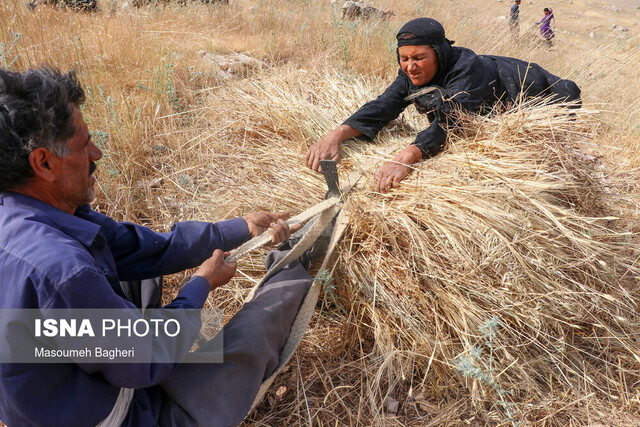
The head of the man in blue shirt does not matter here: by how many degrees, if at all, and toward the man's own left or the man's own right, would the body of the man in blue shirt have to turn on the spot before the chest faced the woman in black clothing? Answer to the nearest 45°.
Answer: approximately 45° to the man's own left

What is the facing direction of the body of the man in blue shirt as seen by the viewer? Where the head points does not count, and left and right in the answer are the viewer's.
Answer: facing to the right of the viewer

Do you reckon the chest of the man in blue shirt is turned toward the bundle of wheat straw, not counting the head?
yes

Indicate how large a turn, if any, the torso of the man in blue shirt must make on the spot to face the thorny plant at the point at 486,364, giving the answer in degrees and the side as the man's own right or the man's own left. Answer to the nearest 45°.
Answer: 0° — they already face it

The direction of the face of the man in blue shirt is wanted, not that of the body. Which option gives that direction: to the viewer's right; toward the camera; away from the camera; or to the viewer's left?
to the viewer's right

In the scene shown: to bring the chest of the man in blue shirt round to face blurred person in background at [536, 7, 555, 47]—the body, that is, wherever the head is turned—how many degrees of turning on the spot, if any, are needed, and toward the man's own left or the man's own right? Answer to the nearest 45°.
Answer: approximately 45° to the man's own left
